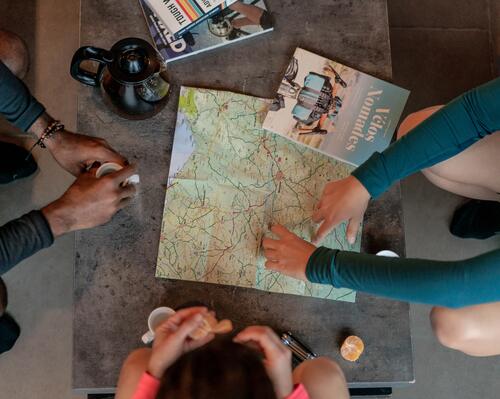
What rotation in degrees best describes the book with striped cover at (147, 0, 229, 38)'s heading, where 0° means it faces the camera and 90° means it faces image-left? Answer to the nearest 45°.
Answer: approximately 0°

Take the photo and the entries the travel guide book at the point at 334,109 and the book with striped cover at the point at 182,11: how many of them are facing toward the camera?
2

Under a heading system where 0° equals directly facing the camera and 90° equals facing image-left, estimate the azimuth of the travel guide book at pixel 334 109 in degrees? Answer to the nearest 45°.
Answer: approximately 0°
